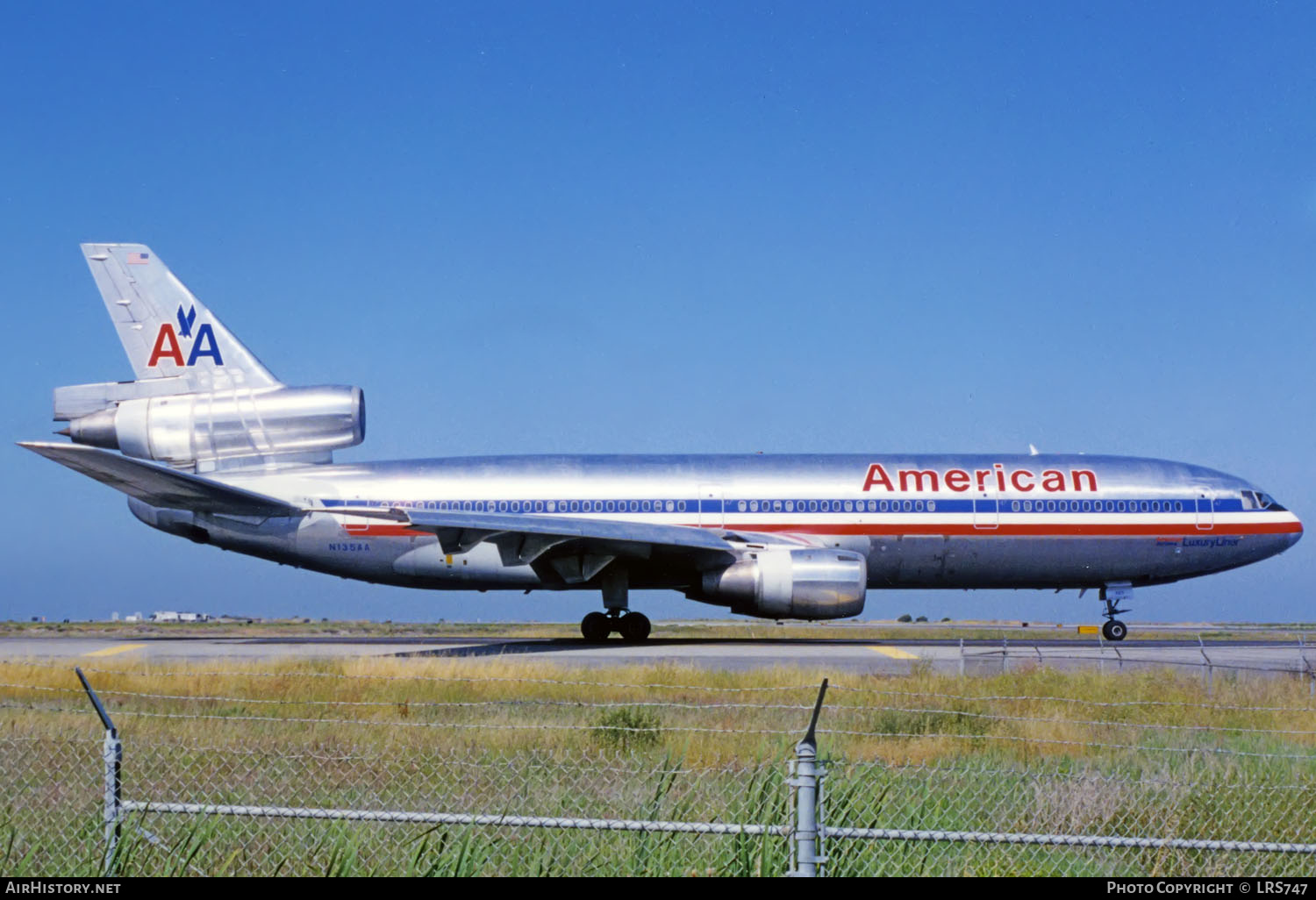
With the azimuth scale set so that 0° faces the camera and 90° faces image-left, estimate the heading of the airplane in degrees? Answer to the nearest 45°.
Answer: approximately 270°

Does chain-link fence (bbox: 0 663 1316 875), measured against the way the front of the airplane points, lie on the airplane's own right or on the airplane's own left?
on the airplane's own right
